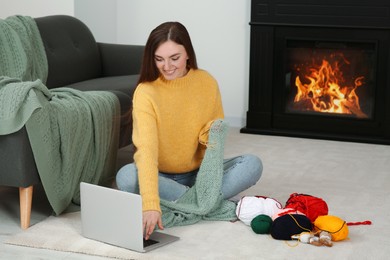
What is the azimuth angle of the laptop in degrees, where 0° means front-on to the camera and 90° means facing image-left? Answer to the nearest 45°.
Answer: approximately 225°

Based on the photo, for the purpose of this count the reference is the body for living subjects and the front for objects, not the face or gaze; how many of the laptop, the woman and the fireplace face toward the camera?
2

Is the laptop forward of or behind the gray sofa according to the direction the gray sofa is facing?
forward

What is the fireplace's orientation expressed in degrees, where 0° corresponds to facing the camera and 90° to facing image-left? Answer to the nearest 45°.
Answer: approximately 0°

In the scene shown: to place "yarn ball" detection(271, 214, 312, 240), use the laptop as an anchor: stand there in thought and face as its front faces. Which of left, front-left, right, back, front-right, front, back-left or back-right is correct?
front-right

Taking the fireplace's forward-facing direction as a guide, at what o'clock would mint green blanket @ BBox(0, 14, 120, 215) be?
The mint green blanket is roughly at 1 o'clock from the fireplace.

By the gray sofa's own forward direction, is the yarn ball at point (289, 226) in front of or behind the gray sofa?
in front

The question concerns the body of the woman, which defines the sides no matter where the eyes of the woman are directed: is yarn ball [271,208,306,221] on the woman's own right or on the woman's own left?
on the woman's own left

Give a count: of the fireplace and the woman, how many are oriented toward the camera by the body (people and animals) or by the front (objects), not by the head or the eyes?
2
